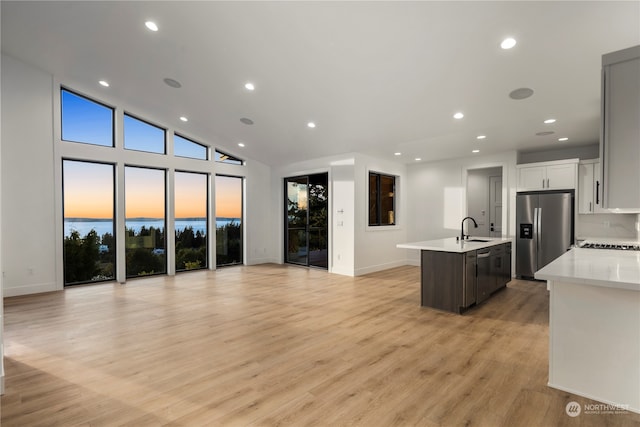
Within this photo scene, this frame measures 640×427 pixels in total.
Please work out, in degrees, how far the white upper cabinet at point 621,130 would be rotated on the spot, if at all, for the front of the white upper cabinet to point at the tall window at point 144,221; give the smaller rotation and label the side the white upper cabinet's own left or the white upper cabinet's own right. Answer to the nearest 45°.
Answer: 0° — it already faces it

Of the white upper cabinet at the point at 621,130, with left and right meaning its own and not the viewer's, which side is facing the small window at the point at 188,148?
front

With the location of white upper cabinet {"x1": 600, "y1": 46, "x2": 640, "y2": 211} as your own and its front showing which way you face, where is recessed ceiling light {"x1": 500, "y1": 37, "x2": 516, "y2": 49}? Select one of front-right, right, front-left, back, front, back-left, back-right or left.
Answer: front-right

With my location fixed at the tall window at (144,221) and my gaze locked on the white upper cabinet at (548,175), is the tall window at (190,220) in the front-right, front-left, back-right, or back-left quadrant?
front-left

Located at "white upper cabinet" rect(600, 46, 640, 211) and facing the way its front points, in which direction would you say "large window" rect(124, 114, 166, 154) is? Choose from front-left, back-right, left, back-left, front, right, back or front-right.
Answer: front

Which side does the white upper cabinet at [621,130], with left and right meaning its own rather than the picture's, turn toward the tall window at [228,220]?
front

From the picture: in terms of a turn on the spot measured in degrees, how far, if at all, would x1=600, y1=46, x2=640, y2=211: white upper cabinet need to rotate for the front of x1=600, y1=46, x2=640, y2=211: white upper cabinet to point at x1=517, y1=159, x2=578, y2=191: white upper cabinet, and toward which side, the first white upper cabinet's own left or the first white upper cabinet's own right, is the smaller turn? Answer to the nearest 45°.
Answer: approximately 90° to the first white upper cabinet's own right

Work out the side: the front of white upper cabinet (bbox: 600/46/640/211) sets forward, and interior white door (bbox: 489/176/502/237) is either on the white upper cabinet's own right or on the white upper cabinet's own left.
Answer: on the white upper cabinet's own right

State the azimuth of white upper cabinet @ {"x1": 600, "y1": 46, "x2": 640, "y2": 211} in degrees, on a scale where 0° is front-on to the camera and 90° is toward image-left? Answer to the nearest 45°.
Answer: approximately 90°

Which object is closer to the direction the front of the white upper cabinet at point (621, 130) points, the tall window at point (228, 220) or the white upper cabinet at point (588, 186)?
the tall window

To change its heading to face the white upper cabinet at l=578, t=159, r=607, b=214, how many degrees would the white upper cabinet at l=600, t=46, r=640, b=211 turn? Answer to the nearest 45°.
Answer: approximately 90° to its right

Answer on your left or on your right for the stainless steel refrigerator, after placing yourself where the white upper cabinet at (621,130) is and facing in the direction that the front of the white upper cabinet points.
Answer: on your right

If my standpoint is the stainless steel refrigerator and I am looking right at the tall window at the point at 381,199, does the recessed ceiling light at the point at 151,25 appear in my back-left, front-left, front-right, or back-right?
front-left

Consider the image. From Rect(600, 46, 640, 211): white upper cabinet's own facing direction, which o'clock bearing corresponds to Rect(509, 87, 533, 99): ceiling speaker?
The ceiling speaker is roughly at 2 o'clock from the white upper cabinet.

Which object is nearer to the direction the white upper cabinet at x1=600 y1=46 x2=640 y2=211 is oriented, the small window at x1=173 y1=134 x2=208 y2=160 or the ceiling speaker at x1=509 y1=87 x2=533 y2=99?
the small window

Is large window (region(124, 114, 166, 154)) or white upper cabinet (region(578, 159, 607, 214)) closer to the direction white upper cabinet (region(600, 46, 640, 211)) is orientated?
the large window

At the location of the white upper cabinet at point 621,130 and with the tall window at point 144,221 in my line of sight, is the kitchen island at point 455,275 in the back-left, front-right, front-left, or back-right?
front-right
